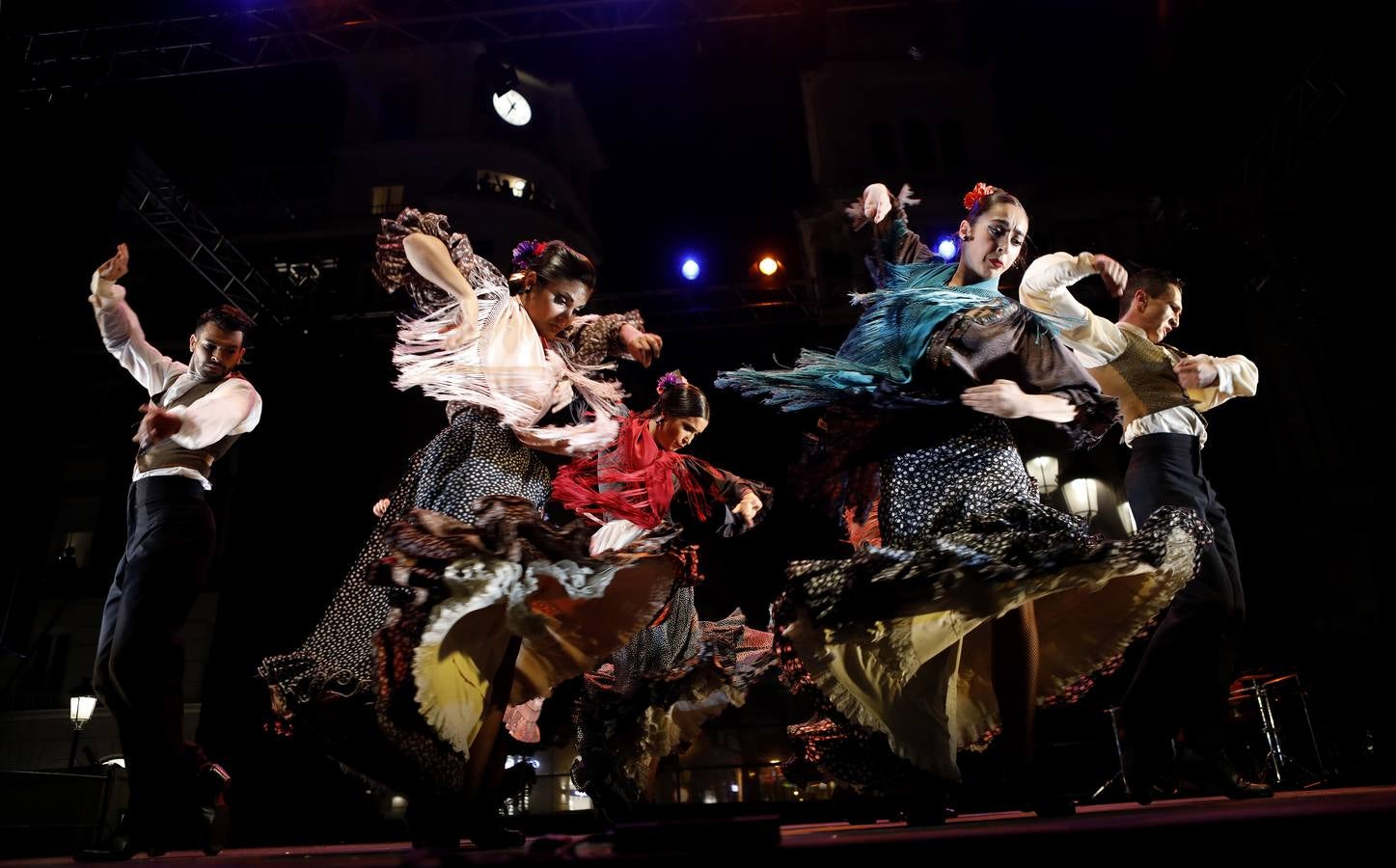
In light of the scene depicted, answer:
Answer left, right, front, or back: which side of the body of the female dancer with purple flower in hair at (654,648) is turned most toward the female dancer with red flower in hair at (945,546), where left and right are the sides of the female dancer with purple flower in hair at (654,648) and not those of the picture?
front

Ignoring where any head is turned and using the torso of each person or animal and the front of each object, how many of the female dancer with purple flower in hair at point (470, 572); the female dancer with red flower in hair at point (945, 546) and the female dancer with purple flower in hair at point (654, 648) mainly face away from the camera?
0

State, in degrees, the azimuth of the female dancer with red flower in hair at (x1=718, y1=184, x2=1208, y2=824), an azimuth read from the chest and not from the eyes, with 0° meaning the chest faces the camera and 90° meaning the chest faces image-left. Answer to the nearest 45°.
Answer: approximately 315°

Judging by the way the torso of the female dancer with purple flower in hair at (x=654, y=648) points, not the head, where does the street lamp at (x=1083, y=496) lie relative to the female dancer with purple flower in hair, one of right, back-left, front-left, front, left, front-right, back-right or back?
left

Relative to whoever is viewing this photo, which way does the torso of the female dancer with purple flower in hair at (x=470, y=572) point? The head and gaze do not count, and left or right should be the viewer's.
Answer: facing the viewer and to the right of the viewer

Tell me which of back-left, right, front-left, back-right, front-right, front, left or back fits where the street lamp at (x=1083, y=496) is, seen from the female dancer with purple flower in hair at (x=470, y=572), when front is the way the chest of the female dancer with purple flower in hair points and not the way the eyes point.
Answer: left

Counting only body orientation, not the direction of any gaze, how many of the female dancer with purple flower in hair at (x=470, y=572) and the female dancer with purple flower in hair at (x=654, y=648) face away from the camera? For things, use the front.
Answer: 0

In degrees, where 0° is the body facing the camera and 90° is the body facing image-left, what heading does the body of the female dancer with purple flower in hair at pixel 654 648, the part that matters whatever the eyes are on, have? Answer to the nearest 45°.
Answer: approximately 315°

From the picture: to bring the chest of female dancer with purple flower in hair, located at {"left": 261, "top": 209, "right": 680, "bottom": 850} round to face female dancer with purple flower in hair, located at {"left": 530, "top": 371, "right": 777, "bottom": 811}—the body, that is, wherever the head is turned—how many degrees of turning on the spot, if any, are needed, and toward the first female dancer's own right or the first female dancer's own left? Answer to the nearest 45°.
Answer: approximately 90° to the first female dancer's own left

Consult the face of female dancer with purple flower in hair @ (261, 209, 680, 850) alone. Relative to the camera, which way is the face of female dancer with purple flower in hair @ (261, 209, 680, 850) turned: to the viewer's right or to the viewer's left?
to the viewer's right

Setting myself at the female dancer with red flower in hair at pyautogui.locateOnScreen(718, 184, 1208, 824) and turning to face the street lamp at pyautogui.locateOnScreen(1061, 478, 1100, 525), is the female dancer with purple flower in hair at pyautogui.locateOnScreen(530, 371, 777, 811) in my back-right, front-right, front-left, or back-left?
front-left

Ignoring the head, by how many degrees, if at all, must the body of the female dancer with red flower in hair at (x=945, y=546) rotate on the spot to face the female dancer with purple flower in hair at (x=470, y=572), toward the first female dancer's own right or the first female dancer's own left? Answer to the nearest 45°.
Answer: approximately 135° to the first female dancer's own right

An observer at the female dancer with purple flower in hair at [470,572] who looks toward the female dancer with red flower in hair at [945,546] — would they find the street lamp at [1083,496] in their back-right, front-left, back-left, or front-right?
front-left

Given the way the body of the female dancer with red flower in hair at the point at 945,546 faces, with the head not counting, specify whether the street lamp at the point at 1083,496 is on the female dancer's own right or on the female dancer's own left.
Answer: on the female dancer's own left

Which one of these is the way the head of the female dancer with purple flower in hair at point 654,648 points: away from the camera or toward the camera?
toward the camera
